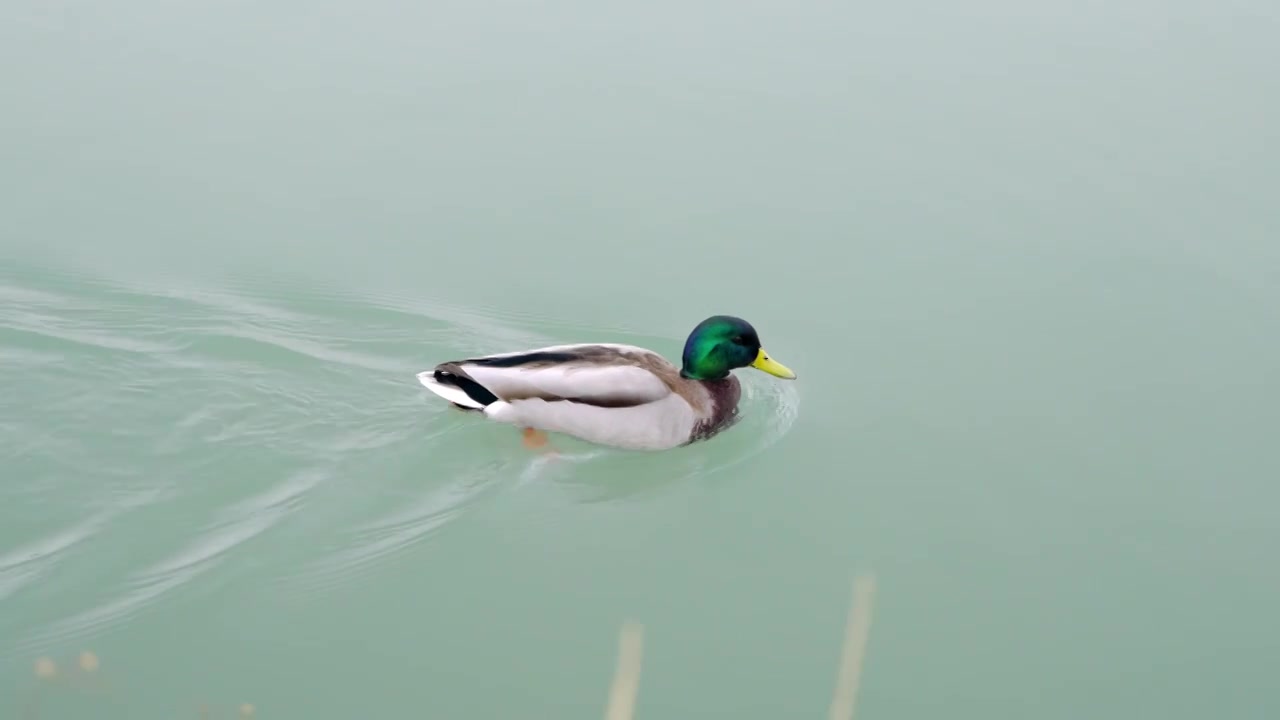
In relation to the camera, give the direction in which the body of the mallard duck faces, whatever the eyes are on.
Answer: to the viewer's right
